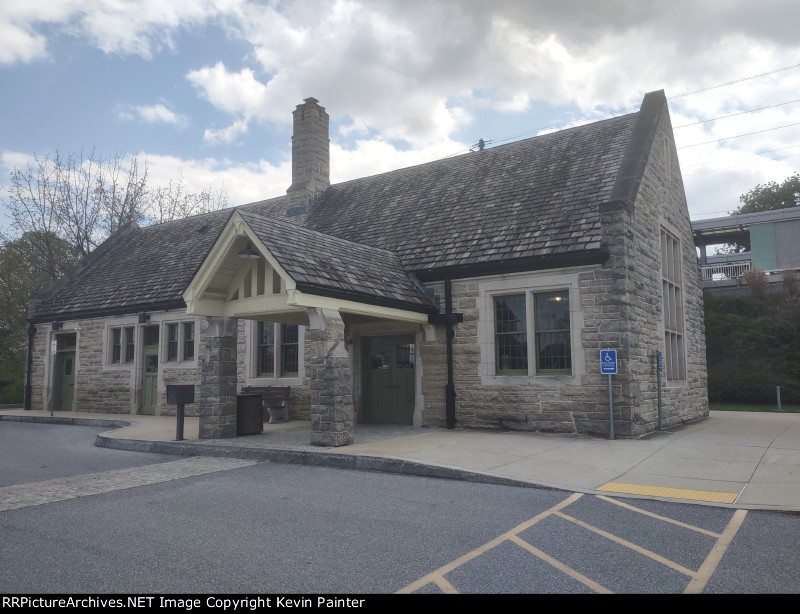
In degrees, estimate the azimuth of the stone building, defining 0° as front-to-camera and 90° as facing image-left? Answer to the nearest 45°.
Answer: approximately 45°

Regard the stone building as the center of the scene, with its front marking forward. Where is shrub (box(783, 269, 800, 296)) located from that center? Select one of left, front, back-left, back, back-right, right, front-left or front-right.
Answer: back

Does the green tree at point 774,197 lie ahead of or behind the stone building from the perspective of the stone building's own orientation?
behind

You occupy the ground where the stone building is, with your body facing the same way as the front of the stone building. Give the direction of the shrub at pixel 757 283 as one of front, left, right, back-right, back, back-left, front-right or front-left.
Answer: back

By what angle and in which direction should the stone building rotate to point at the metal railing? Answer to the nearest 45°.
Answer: approximately 180°
